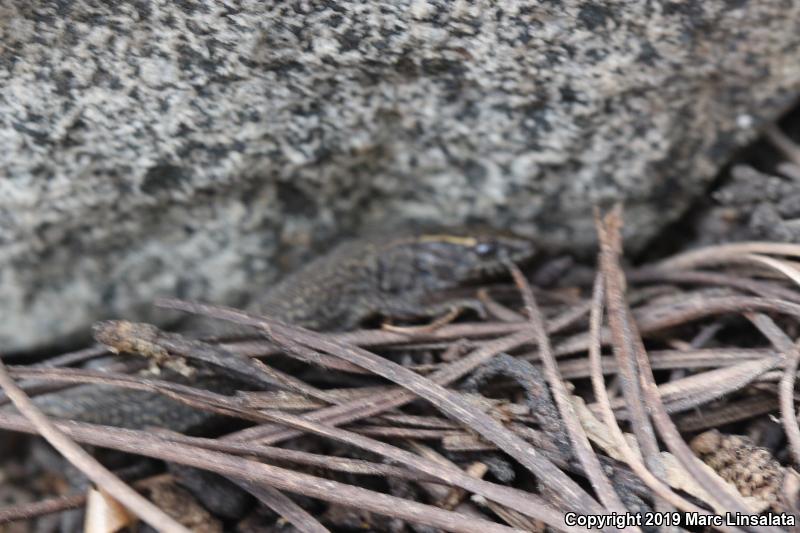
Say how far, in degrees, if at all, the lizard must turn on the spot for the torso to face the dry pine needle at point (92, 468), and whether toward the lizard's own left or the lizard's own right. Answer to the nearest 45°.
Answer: approximately 135° to the lizard's own right

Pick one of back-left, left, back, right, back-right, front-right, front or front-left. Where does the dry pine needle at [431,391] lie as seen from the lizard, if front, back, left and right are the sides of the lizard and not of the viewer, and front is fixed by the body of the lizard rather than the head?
right

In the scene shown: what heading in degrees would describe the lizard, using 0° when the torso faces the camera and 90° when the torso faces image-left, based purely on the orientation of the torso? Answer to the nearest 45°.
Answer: approximately 270°

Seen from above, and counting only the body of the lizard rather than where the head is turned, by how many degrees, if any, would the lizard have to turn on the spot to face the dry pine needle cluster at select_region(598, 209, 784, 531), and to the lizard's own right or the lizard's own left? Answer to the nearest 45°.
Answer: approximately 45° to the lizard's own right

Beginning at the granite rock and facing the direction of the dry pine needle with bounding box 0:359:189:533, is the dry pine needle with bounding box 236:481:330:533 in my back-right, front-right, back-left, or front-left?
front-left

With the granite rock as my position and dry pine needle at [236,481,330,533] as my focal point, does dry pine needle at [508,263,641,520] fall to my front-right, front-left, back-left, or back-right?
front-left

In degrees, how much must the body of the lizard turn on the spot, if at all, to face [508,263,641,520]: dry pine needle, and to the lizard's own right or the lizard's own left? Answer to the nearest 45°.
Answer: approximately 45° to the lizard's own right

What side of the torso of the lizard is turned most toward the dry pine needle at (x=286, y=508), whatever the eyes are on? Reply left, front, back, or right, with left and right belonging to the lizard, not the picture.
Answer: right
